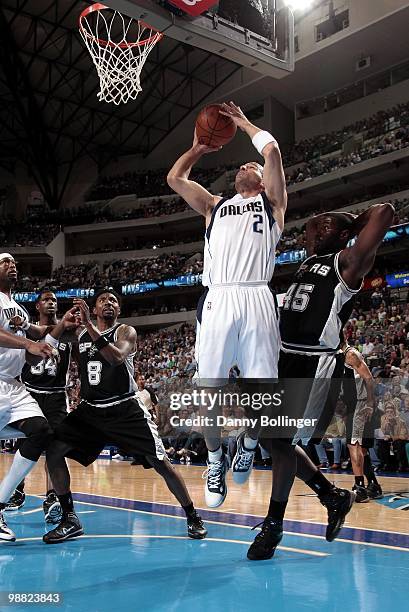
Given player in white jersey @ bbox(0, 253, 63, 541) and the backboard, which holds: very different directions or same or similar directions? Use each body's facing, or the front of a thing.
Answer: very different directions

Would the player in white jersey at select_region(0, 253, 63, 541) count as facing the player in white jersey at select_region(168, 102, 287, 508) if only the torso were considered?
yes

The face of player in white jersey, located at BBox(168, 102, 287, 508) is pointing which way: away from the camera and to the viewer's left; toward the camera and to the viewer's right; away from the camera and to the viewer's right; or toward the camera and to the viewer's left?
toward the camera and to the viewer's left

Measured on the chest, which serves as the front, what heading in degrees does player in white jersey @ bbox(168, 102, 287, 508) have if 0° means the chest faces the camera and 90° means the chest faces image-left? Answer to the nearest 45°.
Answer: approximately 0°

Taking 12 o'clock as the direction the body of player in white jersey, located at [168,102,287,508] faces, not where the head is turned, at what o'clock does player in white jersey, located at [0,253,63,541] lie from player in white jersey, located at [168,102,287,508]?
player in white jersey, located at [0,253,63,541] is roughly at 4 o'clock from player in white jersey, located at [168,102,287,508].
